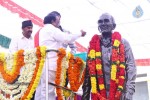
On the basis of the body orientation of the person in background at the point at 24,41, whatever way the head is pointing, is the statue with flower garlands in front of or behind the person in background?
in front

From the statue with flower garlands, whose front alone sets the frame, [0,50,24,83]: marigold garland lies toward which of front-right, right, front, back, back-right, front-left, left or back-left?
front-right

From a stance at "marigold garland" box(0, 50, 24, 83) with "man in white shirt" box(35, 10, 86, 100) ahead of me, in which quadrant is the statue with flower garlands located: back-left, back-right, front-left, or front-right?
front-right

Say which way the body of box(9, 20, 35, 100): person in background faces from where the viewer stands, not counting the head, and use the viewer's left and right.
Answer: facing the viewer and to the right of the viewer

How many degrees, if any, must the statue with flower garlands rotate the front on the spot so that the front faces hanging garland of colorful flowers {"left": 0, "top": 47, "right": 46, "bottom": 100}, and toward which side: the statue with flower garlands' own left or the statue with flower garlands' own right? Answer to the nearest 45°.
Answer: approximately 45° to the statue with flower garlands' own right

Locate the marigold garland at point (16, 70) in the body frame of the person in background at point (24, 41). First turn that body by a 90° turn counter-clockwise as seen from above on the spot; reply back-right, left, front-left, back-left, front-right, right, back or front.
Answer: back-right

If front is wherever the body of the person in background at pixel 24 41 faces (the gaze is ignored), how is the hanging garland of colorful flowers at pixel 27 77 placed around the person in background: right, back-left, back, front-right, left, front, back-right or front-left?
front-right

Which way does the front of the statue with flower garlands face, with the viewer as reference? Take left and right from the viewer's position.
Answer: facing the viewer and to the left of the viewer

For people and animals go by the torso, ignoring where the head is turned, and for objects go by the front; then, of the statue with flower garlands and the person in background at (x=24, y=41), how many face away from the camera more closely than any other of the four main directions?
0
